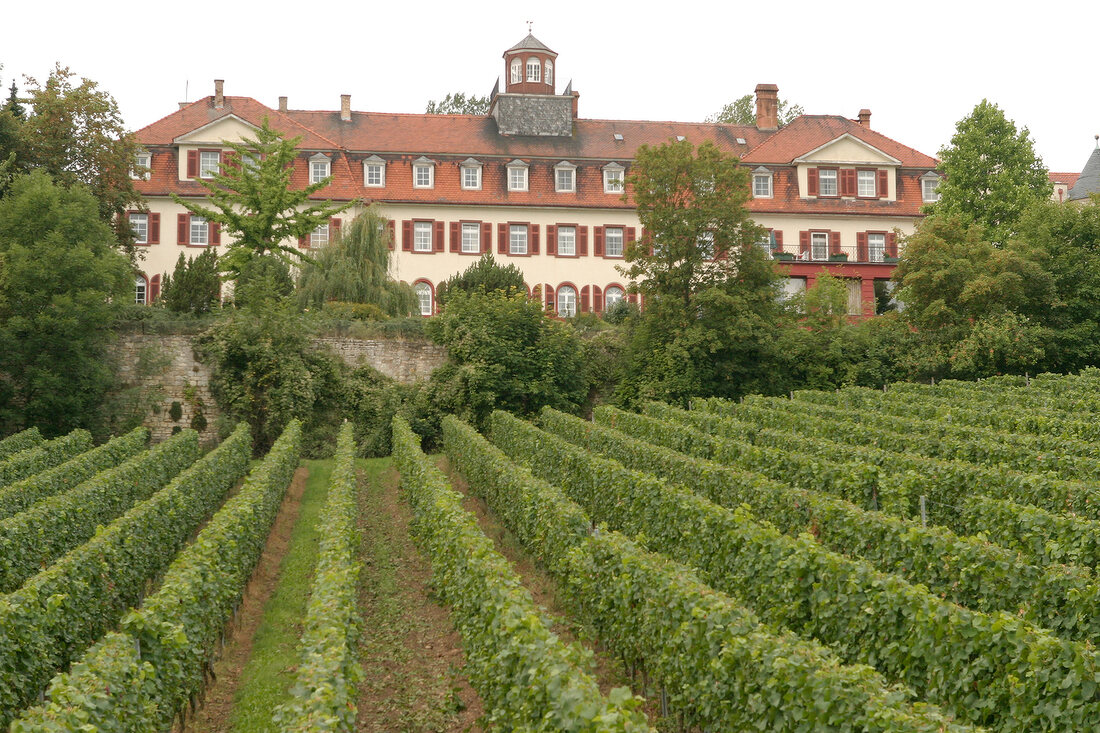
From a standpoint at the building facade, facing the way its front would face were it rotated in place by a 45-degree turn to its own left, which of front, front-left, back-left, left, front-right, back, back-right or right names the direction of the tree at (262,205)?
right

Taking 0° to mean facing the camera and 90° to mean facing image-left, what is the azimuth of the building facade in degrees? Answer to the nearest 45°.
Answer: approximately 0°

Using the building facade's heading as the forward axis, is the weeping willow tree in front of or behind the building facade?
in front

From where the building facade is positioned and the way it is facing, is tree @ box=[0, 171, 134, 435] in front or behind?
in front

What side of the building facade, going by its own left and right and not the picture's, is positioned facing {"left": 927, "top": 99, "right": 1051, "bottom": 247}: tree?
left

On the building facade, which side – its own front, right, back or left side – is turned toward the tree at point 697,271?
front

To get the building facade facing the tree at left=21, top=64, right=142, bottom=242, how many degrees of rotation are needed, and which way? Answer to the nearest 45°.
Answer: approximately 45° to its right
